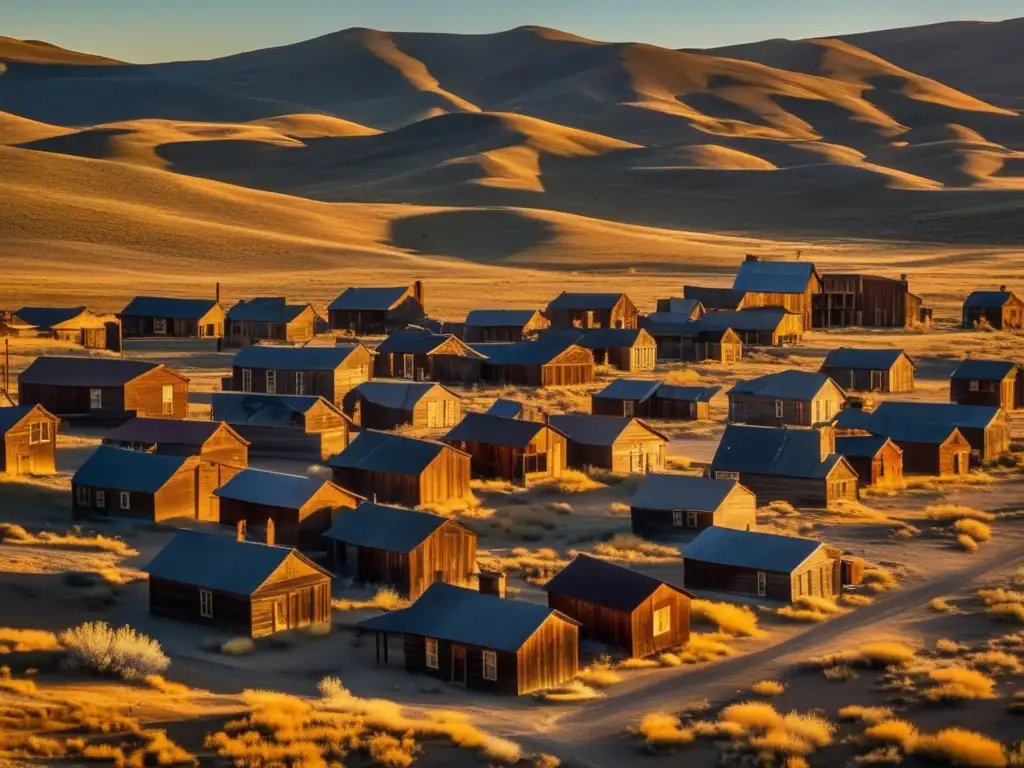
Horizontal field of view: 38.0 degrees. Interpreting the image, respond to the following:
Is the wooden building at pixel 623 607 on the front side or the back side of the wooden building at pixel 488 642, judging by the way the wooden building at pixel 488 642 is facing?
on the back side

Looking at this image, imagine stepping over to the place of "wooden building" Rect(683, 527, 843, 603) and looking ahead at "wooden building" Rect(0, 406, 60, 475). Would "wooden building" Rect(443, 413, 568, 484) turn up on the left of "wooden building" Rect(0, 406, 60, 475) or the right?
right

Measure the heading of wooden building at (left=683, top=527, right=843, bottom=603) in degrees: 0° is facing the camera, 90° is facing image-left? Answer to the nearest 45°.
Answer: approximately 315°

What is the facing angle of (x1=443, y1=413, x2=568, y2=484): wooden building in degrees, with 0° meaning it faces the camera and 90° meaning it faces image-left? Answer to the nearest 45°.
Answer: approximately 315°

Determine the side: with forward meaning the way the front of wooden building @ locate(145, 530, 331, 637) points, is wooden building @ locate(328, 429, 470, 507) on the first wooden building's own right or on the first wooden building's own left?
on the first wooden building's own left

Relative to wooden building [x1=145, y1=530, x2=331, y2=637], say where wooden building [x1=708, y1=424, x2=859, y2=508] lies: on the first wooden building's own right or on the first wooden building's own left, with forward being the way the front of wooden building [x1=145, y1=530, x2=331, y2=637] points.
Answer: on the first wooden building's own left

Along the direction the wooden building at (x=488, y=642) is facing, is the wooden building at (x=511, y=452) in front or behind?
behind

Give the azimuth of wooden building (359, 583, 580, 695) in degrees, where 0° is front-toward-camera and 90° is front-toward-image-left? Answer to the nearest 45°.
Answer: approximately 45°
